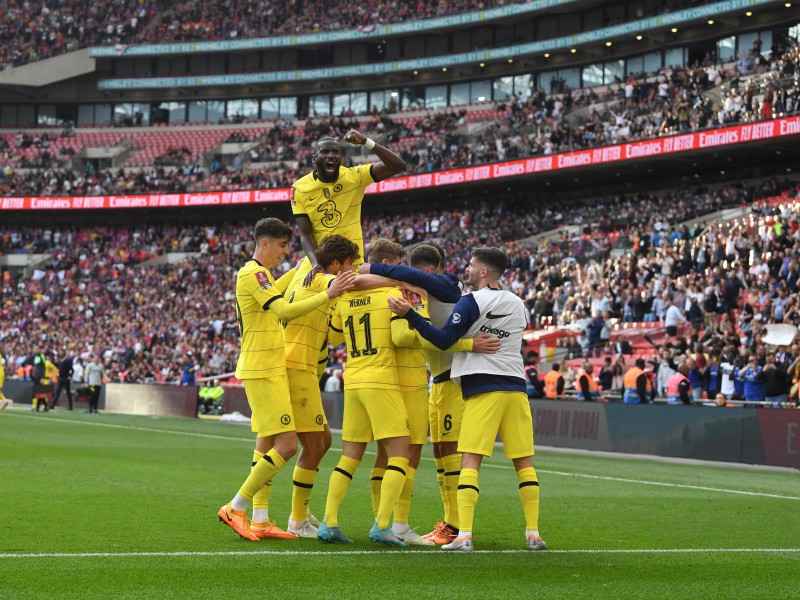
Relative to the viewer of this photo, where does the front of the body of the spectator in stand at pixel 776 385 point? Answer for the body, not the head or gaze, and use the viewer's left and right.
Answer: facing the viewer and to the left of the viewer

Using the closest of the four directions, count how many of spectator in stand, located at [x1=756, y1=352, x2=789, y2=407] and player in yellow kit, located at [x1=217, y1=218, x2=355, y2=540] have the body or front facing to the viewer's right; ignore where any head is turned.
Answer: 1

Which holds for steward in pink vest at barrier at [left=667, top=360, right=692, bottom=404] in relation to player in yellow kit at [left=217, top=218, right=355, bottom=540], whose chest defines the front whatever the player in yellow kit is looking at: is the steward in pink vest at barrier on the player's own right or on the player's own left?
on the player's own left

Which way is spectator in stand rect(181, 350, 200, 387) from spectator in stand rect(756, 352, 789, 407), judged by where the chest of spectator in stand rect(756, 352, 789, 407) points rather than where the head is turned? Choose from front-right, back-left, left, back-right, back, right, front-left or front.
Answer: right

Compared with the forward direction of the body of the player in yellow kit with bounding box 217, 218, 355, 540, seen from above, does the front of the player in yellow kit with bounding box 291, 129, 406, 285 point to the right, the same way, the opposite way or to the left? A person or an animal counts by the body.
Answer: to the right

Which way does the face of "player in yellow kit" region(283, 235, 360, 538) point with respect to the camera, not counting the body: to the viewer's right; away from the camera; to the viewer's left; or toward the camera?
to the viewer's right

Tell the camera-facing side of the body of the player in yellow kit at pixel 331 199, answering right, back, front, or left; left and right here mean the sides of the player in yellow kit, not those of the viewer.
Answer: front

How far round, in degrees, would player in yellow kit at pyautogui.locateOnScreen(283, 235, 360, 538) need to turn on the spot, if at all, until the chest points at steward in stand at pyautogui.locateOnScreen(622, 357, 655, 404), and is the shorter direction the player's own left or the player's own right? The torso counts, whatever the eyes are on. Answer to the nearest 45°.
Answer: approximately 45° to the player's own left

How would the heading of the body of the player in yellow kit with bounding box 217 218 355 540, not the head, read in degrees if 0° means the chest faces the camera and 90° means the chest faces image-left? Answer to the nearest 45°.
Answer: approximately 270°

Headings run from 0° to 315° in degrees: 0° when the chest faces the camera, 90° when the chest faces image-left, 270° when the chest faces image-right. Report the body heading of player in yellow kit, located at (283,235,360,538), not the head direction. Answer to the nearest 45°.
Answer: approximately 270°
